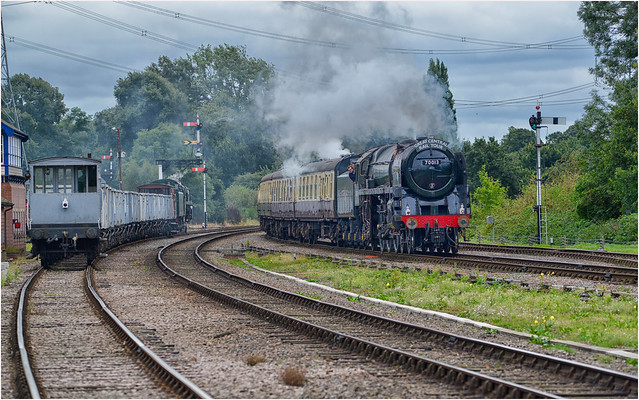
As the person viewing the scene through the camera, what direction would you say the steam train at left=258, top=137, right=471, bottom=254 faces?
facing the viewer and to the right of the viewer

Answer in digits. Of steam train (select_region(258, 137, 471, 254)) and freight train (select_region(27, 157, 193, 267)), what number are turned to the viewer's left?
0

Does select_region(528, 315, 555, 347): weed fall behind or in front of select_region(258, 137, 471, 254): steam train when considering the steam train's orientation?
in front

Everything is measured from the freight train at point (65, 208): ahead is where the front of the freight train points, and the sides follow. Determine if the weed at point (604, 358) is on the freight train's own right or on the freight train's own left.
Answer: on the freight train's own right

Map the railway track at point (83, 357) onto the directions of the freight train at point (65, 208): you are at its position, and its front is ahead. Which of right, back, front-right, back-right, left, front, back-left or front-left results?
back-right

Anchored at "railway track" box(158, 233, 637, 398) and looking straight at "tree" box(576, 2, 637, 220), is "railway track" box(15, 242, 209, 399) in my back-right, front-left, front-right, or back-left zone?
back-left

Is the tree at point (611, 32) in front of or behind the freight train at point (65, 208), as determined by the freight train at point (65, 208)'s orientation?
in front

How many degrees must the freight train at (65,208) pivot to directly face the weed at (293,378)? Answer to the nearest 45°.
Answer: approximately 135° to its right

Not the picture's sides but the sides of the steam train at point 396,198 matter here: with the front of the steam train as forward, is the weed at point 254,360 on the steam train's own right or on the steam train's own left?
on the steam train's own right

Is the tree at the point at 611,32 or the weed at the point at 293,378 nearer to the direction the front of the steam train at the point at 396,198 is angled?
the weed
